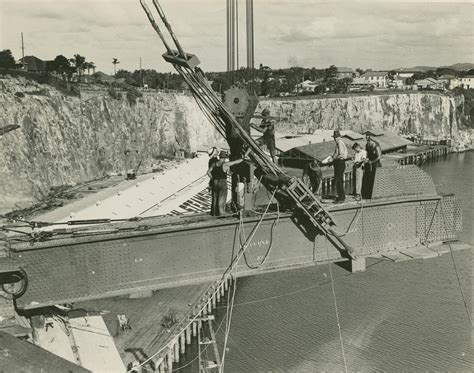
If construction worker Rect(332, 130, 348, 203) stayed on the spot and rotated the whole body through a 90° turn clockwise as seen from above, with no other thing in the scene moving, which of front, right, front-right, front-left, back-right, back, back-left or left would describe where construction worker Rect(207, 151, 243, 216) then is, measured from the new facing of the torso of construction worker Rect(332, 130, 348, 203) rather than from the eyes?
back-left

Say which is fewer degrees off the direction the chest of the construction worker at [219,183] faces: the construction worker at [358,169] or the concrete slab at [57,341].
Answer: the construction worker

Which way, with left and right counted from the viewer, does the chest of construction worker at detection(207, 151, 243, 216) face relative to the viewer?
facing away from the viewer and to the right of the viewer

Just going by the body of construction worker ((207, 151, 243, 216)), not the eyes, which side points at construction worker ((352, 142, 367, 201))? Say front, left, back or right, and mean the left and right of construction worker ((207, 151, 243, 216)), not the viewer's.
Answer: front

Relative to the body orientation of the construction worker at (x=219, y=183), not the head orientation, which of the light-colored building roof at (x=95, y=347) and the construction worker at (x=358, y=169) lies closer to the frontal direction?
the construction worker

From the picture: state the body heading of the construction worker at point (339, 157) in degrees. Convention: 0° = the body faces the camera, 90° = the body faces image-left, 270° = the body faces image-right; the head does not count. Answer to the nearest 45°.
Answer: approximately 90°
